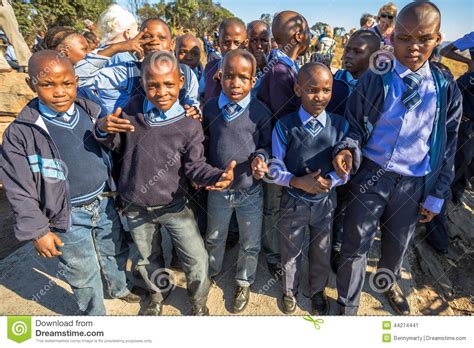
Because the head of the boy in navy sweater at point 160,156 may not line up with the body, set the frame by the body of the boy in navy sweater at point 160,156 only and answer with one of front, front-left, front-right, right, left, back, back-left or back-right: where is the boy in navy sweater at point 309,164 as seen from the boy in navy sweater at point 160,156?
left

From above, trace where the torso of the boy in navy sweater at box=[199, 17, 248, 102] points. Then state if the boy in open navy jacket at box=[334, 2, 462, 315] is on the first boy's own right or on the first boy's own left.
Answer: on the first boy's own left

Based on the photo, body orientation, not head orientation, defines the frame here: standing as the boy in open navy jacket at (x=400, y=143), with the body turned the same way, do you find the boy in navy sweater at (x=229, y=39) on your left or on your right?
on your right

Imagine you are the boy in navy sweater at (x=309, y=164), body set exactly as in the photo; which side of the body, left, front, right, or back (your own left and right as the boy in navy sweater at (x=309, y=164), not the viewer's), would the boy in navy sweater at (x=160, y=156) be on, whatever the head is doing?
right

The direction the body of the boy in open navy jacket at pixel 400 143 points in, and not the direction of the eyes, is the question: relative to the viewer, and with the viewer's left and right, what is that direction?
facing the viewer

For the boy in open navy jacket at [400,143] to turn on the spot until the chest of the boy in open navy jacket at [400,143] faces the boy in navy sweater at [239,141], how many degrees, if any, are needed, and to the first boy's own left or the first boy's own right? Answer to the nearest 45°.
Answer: approximately 90° to the first boy's own right

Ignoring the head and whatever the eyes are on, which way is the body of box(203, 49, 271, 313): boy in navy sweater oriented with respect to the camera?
toward the camera

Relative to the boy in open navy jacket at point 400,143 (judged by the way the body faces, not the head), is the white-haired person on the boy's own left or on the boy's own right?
on the boy's own right

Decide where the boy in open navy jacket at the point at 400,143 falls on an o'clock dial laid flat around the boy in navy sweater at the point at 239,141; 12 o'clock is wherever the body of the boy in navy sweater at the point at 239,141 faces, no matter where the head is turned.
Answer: the boy in open navy jacket at the point at 400,143 is roughly at 9 o'clock from the boy in navy sweater at the point at 239,141.

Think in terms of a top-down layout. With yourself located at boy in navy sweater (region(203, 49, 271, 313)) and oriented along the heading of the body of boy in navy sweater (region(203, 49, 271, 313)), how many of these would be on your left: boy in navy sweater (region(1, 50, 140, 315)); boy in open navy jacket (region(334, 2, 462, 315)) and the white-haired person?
1

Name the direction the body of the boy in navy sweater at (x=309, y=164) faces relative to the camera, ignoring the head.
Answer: toward the camera

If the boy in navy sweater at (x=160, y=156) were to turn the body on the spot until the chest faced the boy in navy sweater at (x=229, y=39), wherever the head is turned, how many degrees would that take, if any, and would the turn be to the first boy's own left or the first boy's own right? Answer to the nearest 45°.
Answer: approximately 135° to the first boy's own left

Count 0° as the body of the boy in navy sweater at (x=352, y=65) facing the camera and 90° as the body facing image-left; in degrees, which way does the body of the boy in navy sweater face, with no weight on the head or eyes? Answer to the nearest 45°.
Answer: approximately 45°
